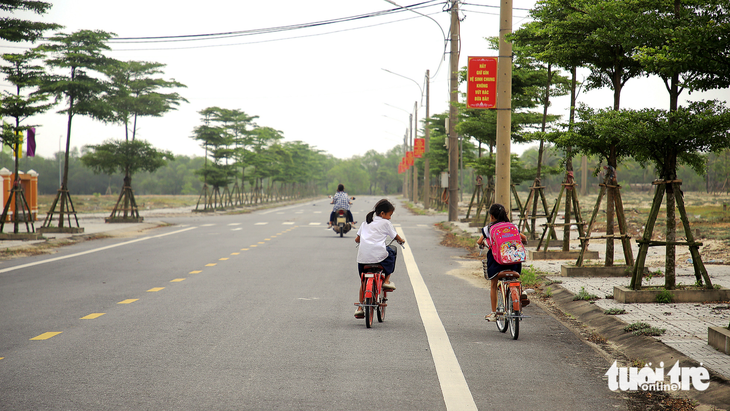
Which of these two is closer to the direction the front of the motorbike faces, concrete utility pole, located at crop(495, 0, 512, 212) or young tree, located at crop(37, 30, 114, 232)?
the young tree

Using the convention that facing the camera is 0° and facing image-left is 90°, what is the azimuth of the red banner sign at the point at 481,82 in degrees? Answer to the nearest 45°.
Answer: approximately 0°

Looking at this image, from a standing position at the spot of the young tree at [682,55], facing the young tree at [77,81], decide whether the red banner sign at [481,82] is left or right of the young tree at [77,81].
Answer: right

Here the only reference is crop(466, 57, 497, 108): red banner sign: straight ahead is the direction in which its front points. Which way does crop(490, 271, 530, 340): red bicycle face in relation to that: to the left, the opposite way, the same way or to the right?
the opposite way

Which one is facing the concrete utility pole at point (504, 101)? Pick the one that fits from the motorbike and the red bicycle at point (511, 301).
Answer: the red bicycle

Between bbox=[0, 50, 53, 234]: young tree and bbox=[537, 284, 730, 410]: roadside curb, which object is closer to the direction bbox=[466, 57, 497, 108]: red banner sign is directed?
the roadside curb

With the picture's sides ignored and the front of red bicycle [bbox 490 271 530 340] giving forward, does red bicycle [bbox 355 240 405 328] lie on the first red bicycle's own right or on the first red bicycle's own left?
on the first red bicycle's own left

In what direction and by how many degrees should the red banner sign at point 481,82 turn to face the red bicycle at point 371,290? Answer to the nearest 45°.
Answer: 0° — it already faces it

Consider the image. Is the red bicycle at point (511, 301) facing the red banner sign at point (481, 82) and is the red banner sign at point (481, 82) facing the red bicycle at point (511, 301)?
yes

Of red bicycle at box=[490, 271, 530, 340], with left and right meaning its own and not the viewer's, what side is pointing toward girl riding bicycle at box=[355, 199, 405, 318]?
left

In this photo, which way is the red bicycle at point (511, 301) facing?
away from the camera

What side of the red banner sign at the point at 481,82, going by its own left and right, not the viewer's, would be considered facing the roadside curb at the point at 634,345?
front
